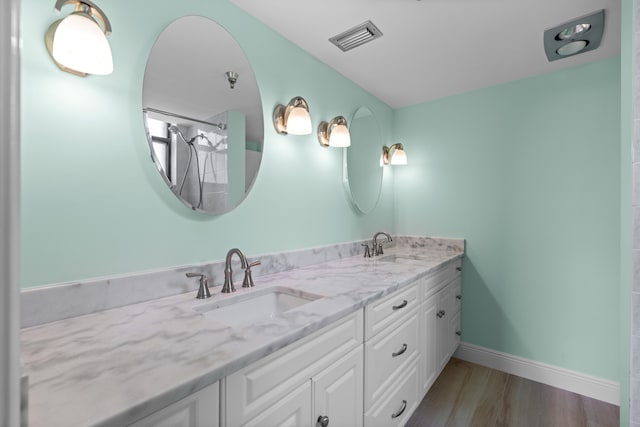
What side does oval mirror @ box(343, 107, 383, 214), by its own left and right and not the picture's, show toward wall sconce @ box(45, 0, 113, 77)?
right

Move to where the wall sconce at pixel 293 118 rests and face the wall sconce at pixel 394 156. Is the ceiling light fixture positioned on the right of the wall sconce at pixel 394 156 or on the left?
right

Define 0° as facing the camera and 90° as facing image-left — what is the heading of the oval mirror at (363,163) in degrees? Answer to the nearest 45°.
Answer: approximately 315°

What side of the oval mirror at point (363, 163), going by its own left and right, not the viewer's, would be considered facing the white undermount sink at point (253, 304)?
right

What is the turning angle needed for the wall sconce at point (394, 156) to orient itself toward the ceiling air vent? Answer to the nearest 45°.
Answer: approximately 45° to its right

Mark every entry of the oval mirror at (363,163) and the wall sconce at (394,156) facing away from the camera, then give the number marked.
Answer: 0

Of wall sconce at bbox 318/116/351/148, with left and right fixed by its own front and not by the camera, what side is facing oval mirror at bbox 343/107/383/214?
left
